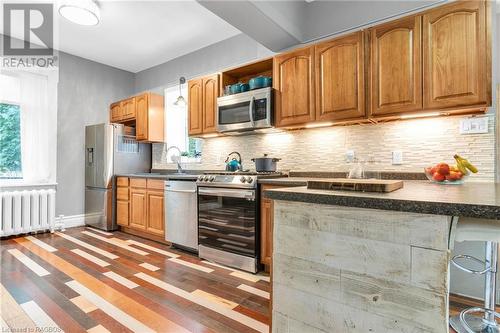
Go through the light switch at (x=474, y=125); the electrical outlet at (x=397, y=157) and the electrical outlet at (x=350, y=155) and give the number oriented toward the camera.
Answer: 3

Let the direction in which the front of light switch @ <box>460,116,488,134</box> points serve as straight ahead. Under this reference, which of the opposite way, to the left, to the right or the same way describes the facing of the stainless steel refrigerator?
the same way

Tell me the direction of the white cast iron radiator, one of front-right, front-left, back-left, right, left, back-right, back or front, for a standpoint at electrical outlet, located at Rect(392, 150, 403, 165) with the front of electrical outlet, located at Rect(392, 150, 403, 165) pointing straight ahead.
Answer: right

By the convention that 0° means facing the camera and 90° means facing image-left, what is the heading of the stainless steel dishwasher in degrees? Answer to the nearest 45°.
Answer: approximately 45°

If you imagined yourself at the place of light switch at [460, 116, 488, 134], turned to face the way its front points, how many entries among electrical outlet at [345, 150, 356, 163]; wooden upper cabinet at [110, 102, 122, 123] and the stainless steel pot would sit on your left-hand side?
0

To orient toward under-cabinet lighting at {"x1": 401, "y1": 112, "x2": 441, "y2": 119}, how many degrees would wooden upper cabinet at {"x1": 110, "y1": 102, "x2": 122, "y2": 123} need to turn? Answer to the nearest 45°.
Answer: approximately 90° to its left

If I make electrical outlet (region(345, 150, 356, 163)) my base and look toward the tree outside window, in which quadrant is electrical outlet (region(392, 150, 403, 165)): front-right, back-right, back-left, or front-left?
back-left

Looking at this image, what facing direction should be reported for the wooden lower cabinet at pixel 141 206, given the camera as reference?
facing the viewer and to the left of the viewer

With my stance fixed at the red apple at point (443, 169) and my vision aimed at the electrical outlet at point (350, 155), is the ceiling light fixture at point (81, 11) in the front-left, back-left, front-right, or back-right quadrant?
front-left

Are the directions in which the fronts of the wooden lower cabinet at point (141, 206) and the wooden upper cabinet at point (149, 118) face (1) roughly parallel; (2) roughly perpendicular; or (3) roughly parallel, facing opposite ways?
roughly parallel

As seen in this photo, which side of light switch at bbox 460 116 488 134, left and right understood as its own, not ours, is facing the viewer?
front

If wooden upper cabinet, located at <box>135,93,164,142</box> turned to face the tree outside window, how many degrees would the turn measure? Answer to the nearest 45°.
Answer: approximately 45° to its right

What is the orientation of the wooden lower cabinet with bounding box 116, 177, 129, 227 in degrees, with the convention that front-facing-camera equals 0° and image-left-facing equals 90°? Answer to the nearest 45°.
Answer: approximately 45°

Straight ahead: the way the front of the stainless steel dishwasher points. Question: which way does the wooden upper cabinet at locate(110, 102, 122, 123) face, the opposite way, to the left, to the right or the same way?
the same way
